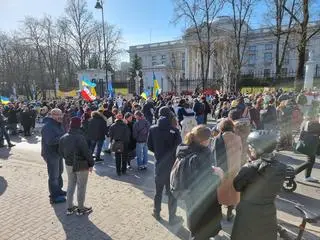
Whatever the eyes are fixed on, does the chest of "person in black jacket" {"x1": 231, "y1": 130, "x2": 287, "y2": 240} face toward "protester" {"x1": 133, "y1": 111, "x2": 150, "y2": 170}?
yes

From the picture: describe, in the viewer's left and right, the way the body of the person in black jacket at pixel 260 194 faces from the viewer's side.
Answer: facing away from the viewer and to the left of the viewer

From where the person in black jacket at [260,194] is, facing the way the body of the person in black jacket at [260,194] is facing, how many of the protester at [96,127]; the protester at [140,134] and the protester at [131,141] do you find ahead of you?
3

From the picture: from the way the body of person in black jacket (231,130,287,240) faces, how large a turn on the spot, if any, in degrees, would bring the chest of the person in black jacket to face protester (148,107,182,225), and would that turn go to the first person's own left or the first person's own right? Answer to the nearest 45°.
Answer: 0° — they already face them

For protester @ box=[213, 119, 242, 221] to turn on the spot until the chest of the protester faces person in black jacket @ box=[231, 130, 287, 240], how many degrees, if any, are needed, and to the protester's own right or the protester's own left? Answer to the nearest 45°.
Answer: approximately 180°

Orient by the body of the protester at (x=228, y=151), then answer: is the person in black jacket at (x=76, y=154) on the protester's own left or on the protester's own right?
on the protester's own left

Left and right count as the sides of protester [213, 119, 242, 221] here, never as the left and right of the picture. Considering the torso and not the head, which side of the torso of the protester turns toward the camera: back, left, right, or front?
back
